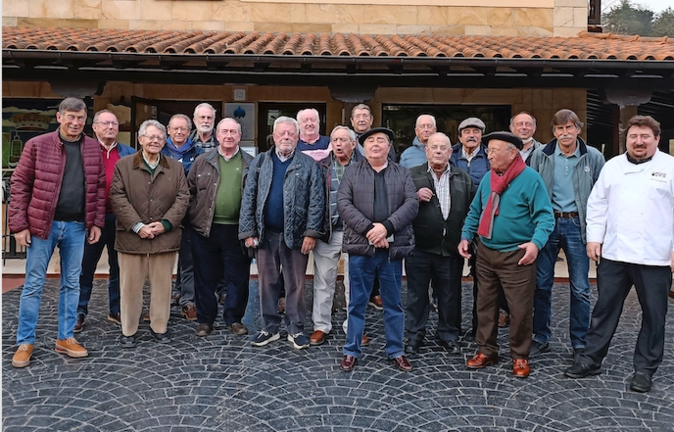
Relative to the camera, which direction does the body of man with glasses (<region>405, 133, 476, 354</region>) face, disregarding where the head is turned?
toward the camera

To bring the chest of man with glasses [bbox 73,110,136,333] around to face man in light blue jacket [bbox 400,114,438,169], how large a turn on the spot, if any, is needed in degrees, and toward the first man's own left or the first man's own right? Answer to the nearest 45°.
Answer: approximately 90° to the first man's own left

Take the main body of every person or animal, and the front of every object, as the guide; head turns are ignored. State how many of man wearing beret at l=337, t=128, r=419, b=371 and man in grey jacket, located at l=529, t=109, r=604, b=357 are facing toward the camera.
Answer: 2

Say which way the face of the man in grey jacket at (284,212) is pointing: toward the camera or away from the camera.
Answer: toward the camera

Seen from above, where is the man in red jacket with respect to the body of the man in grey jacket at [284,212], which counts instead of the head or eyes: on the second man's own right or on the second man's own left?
on the second man's own right

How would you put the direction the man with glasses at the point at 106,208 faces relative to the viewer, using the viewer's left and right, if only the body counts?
facing the viewer

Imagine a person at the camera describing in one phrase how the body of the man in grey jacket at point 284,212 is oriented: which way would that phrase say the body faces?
toward the camera

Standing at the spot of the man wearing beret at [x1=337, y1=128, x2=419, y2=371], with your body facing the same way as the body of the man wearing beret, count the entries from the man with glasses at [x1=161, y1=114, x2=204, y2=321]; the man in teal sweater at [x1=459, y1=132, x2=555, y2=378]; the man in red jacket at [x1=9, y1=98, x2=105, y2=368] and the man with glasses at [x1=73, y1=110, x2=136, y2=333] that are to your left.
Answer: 1

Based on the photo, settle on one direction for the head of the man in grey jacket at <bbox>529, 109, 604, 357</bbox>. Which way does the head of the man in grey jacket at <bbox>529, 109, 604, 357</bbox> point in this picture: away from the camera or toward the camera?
toward the camera

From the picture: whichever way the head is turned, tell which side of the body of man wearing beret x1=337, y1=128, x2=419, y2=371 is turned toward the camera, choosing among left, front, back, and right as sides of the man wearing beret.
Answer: front

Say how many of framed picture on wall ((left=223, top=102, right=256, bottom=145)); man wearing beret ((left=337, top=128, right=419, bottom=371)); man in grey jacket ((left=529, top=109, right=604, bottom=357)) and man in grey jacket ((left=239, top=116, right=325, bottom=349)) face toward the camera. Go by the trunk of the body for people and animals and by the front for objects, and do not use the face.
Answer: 4
